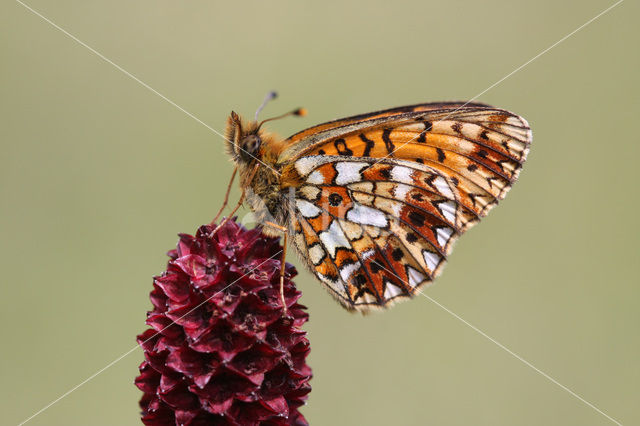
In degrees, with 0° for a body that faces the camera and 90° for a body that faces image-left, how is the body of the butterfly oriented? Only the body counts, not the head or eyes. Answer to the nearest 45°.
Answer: approximately 90°
